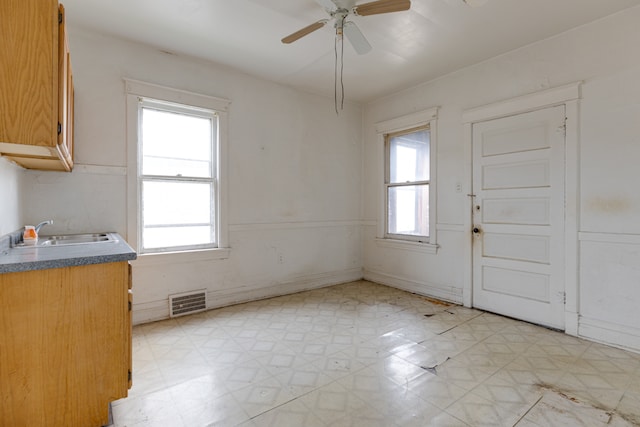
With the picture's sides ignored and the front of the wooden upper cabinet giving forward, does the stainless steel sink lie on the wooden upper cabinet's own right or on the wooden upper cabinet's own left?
on the wooden upper cabinet's own left

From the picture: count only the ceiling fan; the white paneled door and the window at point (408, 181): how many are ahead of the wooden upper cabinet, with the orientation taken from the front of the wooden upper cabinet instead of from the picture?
3

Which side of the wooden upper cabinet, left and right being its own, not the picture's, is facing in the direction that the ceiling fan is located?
front

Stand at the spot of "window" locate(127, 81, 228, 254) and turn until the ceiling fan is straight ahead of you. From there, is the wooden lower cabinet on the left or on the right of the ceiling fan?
right

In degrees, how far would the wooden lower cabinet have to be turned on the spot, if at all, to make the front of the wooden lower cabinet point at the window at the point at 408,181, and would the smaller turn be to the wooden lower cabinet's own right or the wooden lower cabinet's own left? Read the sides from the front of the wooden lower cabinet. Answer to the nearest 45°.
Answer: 0° — it already faces it

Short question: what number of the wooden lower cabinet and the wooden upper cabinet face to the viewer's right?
2

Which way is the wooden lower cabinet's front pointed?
to the viewer's right

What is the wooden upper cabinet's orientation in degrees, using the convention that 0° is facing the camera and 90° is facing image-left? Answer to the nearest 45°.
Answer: approximately 270°

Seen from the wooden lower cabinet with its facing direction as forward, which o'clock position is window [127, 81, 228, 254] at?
The window is roughly at 10 o'clock from the wooden lower cabinet.
